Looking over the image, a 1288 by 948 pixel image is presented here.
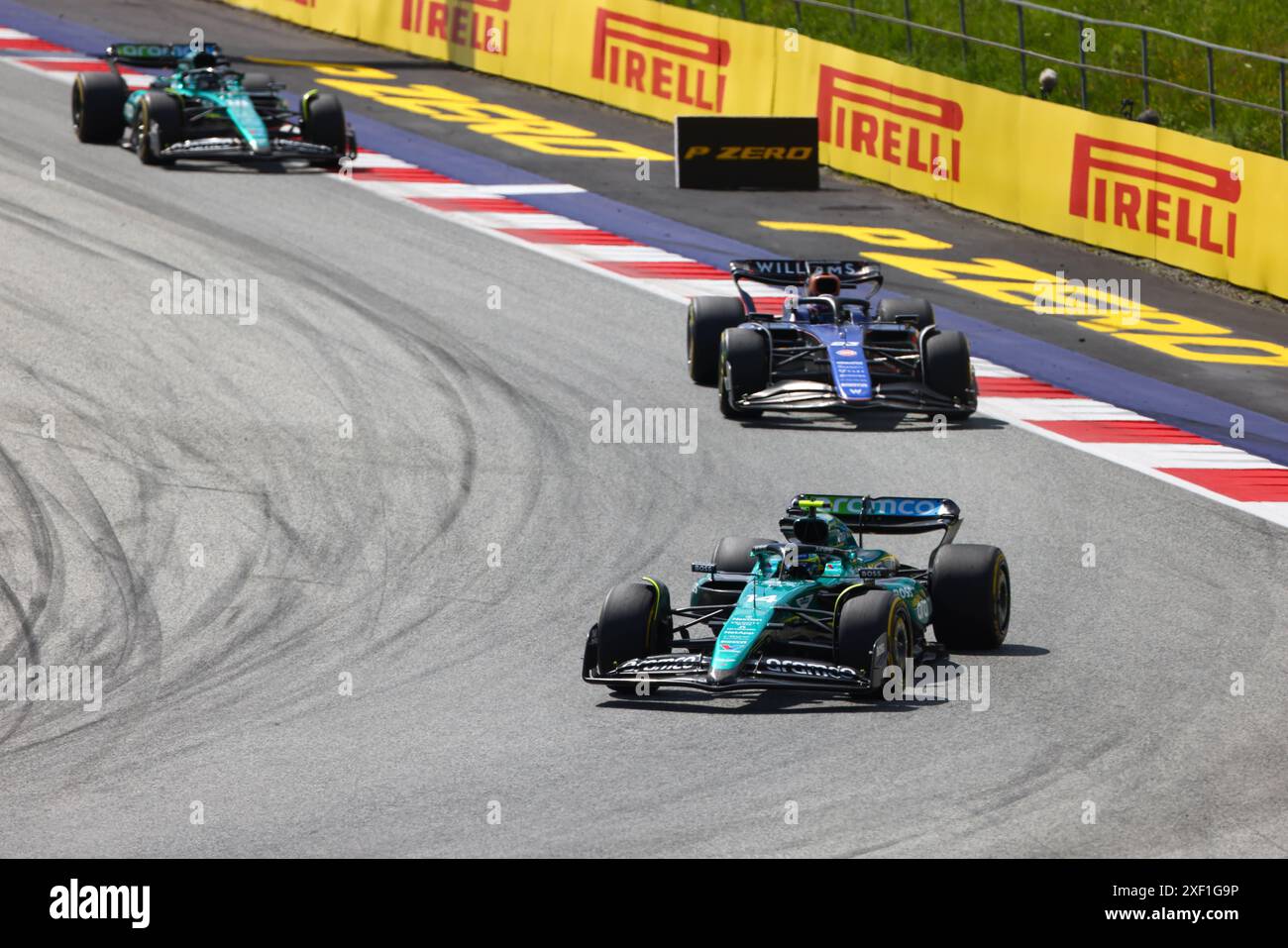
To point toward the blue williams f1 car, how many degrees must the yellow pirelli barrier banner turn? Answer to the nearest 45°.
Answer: approximately 45° to its left

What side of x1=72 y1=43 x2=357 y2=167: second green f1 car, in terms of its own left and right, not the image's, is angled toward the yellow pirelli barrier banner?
left

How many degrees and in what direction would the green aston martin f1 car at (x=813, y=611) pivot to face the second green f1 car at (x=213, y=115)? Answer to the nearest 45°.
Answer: approximately 135° to its right

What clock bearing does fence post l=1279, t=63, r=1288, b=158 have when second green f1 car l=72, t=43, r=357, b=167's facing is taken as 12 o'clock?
The fence post is roughly at 10 o'clock from the second green f1 car.

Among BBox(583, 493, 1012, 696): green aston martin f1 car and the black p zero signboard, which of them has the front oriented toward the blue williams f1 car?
the black p zero signboard

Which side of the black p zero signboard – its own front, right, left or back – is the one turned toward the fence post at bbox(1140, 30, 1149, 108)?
left

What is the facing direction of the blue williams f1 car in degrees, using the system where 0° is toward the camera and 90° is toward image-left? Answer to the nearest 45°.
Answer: approximately 0°

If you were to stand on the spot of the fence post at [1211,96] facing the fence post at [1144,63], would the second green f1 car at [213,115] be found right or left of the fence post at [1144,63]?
left

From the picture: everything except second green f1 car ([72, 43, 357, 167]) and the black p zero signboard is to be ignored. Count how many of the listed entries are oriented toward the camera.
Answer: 2

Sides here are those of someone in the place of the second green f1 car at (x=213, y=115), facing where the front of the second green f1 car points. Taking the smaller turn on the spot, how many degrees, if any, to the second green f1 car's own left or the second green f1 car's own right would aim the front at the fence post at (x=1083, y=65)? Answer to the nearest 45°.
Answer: approximately 90° to the second green f1 car's own left

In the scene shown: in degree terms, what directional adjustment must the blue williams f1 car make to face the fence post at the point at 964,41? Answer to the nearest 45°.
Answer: approximately 180°

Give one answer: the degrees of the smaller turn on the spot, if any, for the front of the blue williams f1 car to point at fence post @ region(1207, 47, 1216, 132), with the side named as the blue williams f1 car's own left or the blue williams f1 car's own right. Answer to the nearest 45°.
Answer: approximately 135° to the blue williams f1 car's own left

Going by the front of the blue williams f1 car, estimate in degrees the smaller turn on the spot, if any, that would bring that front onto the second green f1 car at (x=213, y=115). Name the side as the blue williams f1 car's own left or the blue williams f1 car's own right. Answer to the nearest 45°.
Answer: approximately 135° to the blue williams f1 car's own right

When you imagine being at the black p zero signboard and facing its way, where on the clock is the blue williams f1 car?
The blue williams f1 car is roughly at 12 o'clock from the black p zero signboard.

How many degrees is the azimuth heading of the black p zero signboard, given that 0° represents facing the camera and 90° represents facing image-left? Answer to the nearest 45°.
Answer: approximately 0°
